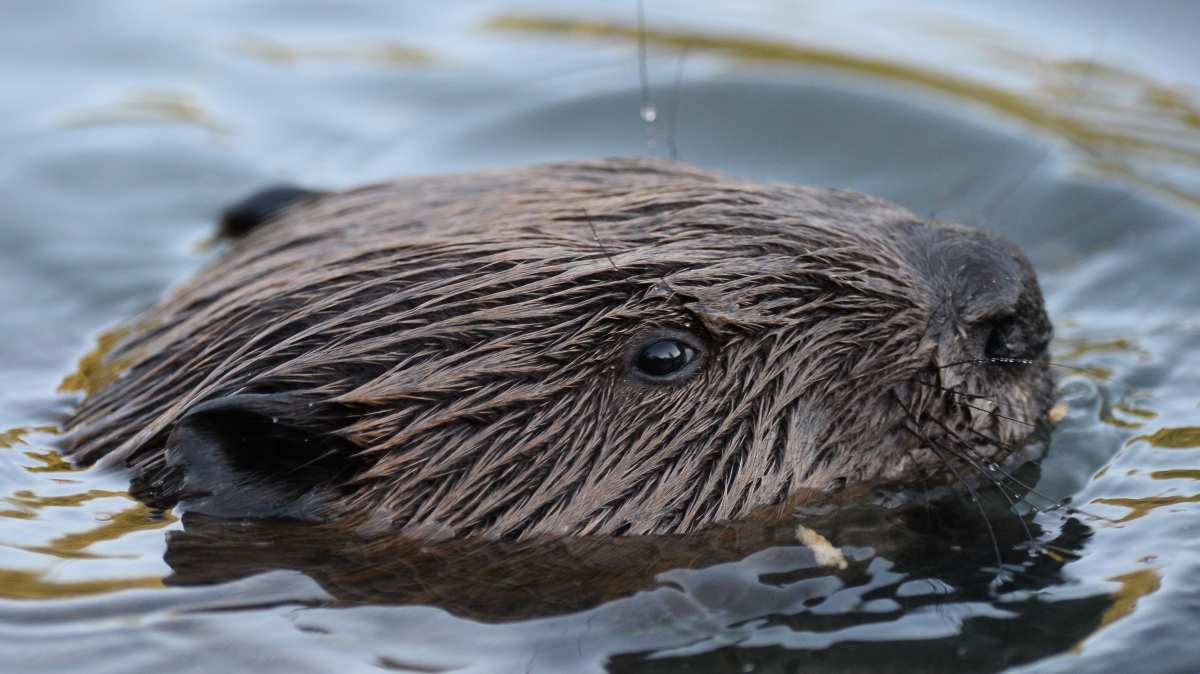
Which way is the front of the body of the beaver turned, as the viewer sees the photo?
to the viewer's right
